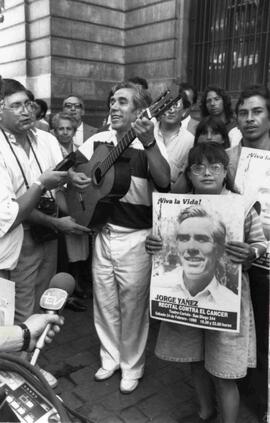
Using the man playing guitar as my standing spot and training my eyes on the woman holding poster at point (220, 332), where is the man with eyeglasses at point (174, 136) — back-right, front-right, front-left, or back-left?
back-left

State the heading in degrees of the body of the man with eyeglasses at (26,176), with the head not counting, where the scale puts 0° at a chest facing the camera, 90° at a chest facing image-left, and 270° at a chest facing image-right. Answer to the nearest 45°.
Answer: approximately 315°

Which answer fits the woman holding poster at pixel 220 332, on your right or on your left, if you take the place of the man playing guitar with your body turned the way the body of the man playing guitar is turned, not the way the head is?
on your left

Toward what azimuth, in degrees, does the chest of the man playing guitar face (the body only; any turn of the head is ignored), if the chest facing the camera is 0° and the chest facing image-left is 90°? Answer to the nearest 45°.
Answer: approximately 45°

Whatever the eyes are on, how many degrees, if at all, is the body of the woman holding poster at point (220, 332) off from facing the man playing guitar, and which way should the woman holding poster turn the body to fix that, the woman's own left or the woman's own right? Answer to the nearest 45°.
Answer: approximately 135° to the woman's own right

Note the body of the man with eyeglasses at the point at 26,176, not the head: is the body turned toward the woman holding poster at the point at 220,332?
yes

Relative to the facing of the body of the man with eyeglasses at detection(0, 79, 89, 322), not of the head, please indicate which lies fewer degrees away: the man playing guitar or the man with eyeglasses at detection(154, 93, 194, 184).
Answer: the man playing guitar

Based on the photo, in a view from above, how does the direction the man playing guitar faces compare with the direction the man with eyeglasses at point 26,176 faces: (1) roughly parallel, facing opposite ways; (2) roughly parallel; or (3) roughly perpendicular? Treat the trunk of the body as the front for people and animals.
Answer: roughly perpendicular

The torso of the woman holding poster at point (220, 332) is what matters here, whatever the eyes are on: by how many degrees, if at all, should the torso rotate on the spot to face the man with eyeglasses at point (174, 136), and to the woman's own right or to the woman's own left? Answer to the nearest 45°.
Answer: approximately 180°
